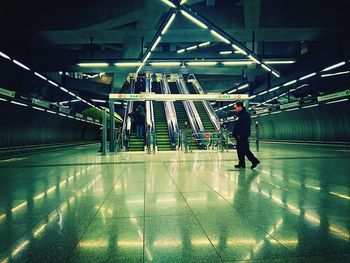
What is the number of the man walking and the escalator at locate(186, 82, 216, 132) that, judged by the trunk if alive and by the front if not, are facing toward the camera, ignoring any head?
1

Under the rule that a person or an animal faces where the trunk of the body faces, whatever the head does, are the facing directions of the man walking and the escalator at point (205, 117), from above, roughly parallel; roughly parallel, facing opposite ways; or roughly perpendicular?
roughly perpendicular

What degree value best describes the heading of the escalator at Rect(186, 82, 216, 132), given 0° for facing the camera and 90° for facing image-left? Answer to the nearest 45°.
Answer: approximately 0°

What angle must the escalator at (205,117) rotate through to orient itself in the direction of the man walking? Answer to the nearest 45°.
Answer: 0° — it already faces them
